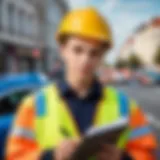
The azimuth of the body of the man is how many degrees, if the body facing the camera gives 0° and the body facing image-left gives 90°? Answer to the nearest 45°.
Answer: approximately 0°

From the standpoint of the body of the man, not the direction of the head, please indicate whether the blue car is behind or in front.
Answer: behind
